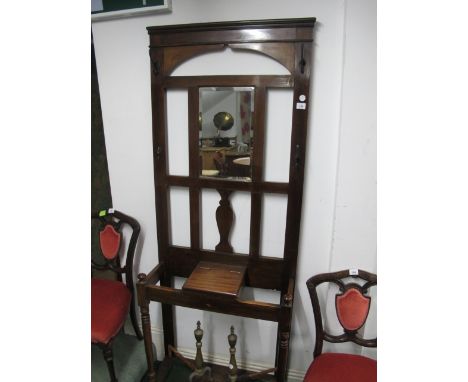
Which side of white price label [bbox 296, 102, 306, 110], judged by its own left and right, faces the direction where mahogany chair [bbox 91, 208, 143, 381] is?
right

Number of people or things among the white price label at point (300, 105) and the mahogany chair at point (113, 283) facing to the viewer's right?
0

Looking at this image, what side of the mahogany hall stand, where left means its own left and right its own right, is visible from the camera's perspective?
front

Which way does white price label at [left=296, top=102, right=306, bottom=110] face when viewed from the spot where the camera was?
facing the viewer

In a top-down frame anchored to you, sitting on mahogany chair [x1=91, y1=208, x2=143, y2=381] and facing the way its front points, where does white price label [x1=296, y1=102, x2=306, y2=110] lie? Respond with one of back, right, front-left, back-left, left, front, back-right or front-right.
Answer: left

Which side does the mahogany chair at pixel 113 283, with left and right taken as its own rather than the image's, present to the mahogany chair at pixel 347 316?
left
